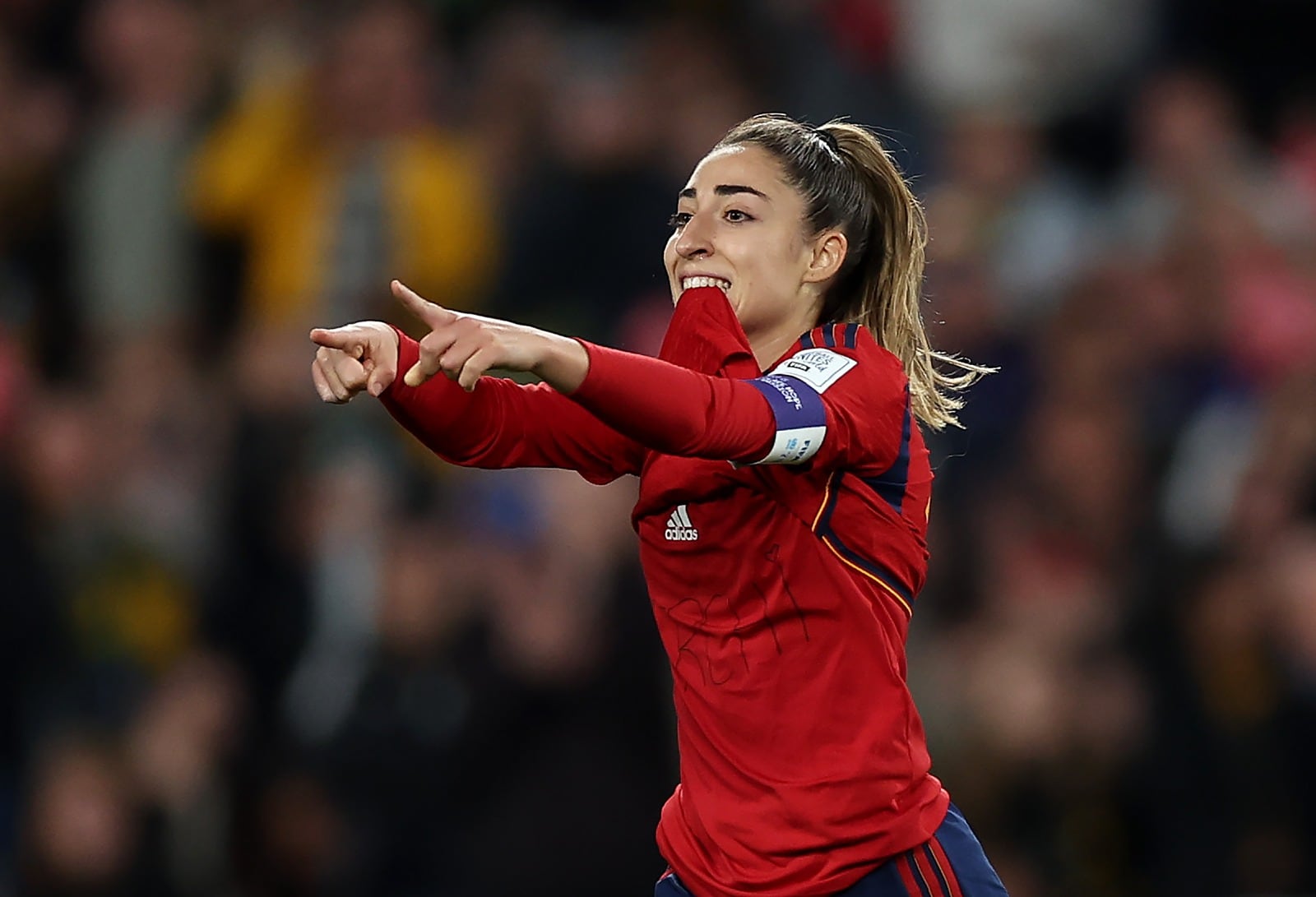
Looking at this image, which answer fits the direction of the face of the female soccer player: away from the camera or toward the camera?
toward the camera

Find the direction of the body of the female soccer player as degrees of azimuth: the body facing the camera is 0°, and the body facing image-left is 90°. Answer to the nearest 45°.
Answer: approximately 45°
